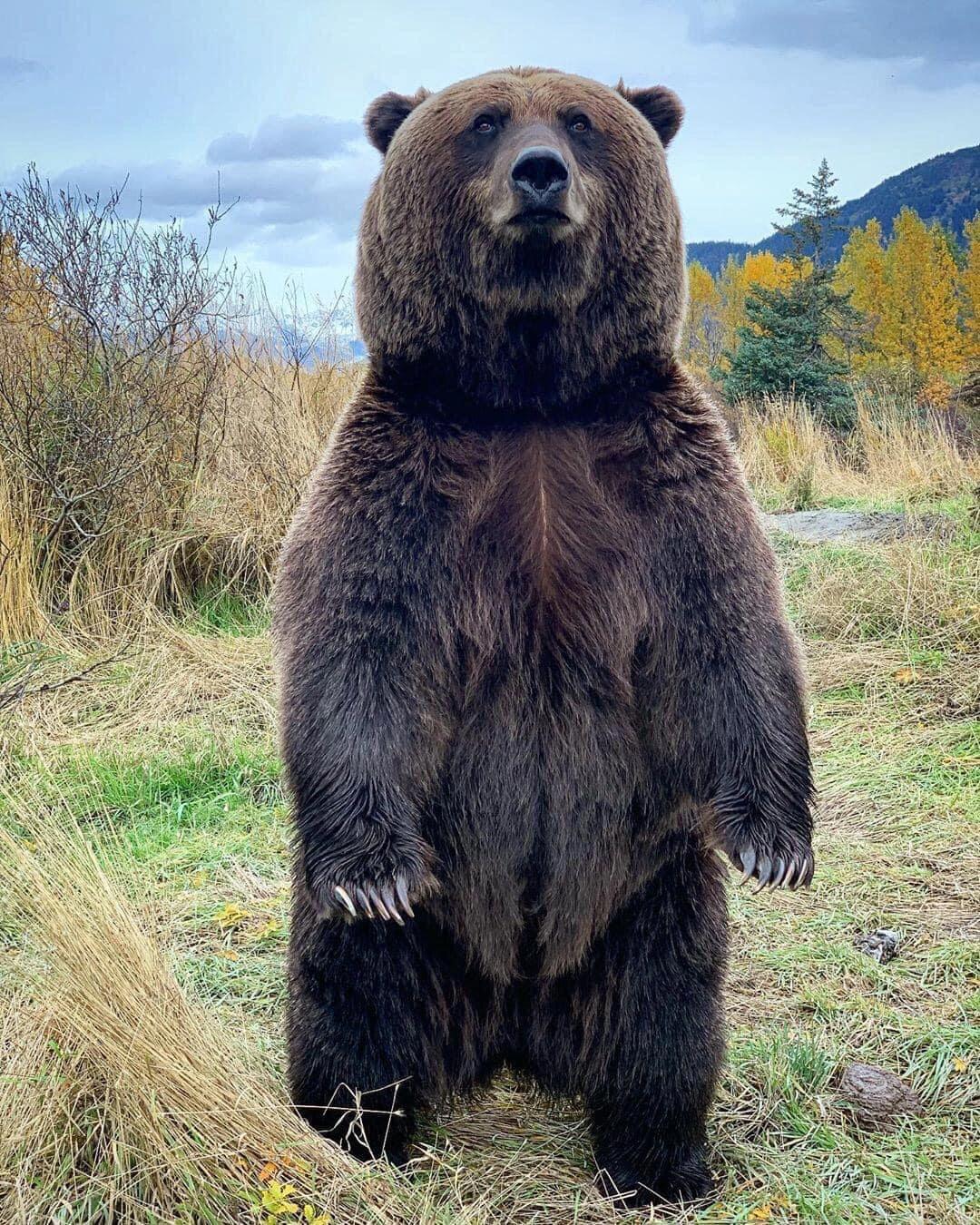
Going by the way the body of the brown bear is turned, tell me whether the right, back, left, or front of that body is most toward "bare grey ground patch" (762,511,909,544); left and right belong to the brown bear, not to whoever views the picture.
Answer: back

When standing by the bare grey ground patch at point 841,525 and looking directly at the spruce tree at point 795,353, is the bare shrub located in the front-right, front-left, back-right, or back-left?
back-left

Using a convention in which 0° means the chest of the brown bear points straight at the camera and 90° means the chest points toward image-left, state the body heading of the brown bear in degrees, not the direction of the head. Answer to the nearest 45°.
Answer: approximately 0°

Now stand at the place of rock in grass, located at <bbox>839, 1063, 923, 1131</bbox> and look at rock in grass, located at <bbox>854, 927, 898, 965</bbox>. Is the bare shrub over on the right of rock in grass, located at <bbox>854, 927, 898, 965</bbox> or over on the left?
left

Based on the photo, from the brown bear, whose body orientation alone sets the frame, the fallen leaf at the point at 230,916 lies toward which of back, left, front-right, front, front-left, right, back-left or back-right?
back-right

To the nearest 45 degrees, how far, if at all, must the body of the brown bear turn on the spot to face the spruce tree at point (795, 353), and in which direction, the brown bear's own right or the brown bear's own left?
approximately 180°

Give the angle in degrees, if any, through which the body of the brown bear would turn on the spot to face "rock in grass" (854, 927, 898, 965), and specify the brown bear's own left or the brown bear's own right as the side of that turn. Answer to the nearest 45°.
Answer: approximately 135° to the brown bear's own left
